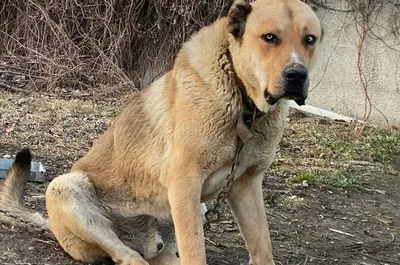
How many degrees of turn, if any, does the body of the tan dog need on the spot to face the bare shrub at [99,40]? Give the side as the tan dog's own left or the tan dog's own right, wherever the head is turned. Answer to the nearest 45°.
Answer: approximately 135° to the tan dog's own left

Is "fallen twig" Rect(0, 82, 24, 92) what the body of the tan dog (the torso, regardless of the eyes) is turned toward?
no

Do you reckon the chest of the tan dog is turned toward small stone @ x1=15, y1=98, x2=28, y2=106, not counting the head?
no

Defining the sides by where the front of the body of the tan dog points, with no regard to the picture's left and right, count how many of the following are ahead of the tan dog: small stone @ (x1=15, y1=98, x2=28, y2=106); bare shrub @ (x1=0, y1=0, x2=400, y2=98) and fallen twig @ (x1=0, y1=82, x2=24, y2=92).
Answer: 0

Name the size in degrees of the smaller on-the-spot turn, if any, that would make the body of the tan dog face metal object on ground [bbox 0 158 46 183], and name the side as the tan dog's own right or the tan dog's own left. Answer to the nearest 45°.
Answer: approximately 180°

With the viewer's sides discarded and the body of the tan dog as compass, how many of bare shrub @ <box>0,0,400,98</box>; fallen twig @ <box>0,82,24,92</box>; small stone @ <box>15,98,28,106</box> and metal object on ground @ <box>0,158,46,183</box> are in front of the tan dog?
0

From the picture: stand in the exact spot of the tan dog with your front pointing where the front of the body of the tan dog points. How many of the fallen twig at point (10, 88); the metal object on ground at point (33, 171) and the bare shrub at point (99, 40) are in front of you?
0

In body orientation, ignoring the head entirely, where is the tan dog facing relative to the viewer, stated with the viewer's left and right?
facing the viewer and to the right of the viewer
